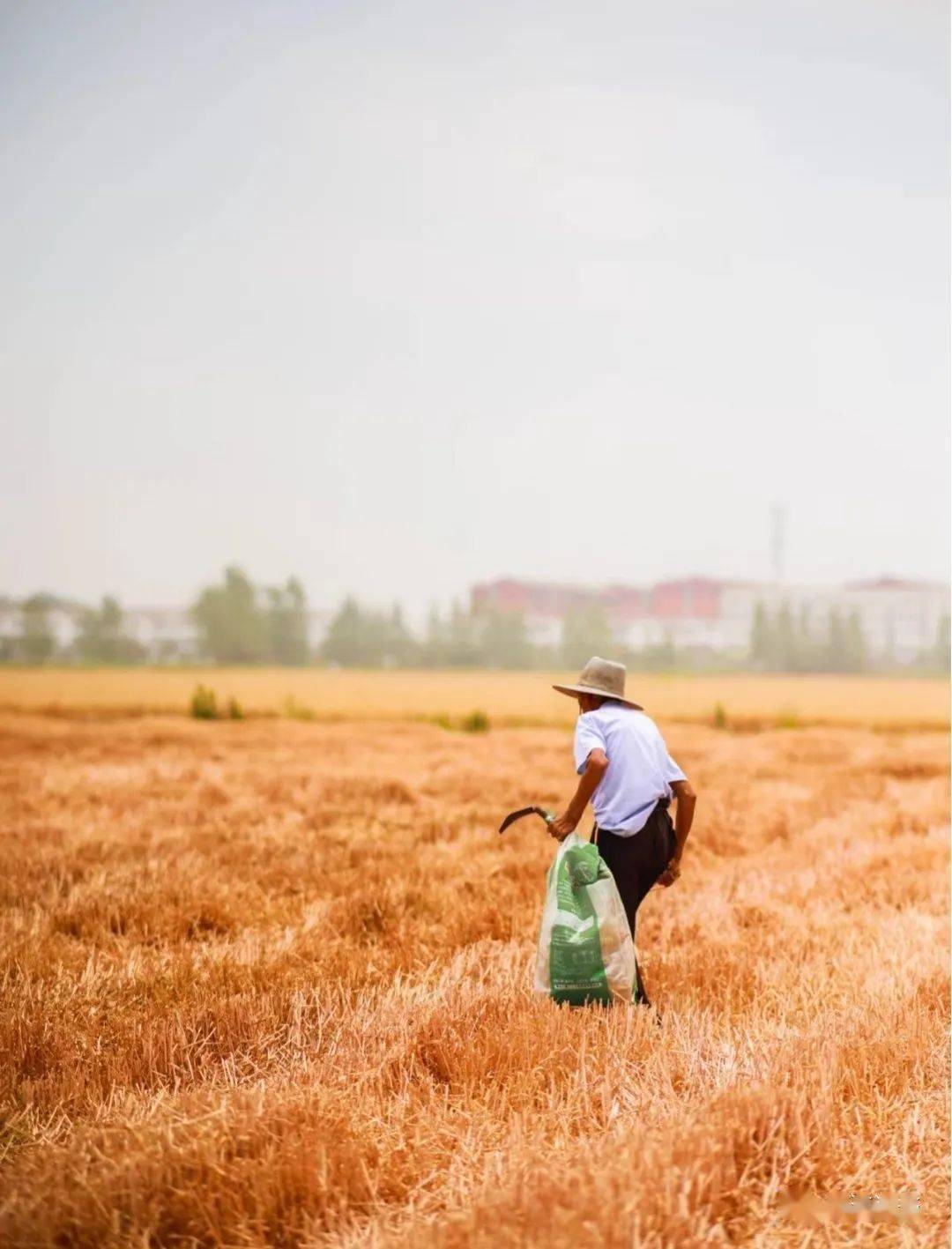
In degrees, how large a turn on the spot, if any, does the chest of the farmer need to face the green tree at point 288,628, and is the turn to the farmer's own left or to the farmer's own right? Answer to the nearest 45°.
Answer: approximately 45° to the farmer's own right

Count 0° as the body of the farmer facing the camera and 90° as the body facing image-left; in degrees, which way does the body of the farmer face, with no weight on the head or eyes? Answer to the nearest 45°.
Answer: approximately 135°

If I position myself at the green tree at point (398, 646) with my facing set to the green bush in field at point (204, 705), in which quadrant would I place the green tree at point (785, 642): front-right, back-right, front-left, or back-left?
back-left

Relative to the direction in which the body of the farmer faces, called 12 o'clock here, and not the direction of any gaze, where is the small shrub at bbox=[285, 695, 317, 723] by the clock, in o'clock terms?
The small shrub is roughly at 1 o'clock from the farmer.

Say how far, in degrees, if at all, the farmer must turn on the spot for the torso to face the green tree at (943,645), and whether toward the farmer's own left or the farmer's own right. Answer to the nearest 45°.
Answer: approximately 45° to the farmer's own right

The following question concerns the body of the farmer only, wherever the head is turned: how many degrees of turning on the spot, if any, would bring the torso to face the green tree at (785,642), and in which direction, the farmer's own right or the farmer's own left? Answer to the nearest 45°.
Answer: approximately 45° to the farmer's own right

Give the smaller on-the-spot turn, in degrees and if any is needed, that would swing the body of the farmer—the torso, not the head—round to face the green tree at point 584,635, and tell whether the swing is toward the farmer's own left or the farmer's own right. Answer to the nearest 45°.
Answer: approximately 45° to the farmer's own right
